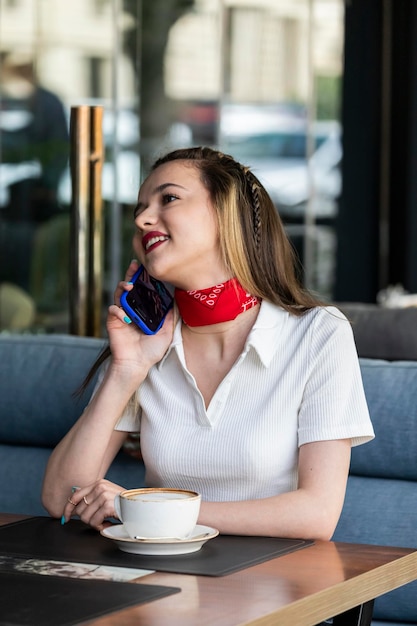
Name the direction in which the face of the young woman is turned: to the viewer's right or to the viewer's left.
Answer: to the viewer's left

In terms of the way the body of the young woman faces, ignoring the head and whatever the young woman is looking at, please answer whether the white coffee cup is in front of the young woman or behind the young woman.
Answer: in front

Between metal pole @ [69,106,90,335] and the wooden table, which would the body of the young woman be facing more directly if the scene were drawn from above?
the wooden table

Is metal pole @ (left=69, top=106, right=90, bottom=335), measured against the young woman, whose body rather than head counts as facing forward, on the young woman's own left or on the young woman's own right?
on the young woman's own right

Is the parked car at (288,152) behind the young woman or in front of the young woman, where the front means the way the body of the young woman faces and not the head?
behind

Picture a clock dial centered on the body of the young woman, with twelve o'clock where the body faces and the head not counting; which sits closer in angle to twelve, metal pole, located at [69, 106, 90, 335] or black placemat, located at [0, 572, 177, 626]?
the black placemat

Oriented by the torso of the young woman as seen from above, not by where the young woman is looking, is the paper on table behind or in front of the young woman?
in front

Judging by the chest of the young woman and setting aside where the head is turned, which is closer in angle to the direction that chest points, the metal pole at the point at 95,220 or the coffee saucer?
the coffee saucer

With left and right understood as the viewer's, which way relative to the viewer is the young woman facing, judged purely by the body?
facing the viewer and to the left of the viewer
